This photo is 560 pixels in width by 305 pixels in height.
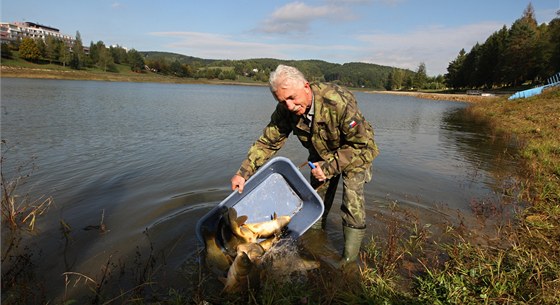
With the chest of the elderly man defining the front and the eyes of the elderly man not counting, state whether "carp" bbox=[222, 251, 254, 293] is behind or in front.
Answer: in front

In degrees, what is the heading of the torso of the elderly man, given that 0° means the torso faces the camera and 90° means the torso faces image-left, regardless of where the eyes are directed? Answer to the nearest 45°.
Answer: approximately 45°

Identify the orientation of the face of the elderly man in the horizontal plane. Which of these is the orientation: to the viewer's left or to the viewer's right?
to the viewer's left
